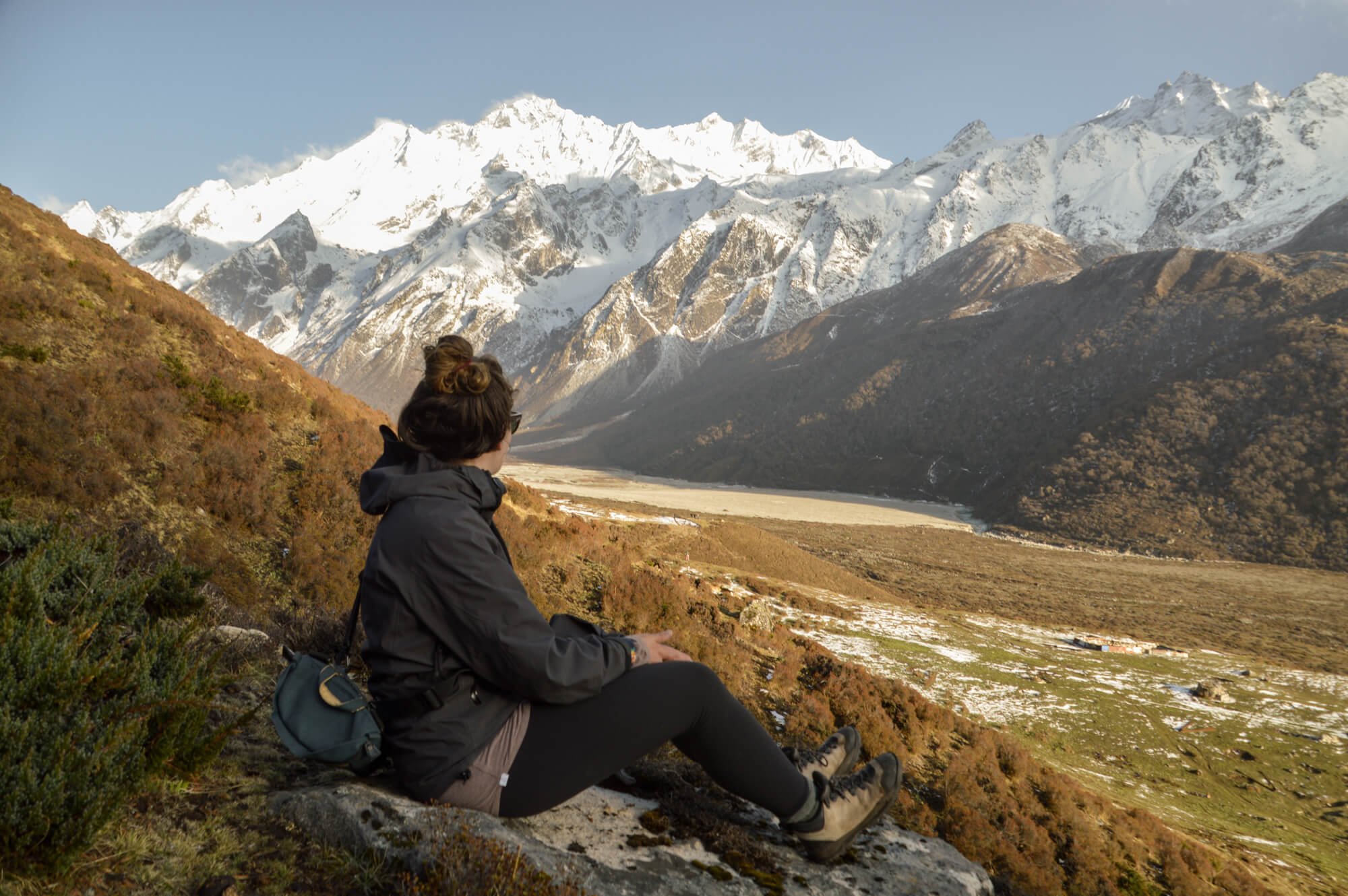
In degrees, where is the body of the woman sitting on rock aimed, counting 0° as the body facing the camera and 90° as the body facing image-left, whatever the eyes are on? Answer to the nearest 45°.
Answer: approximately 270°

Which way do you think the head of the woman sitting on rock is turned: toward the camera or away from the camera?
away from the camera
